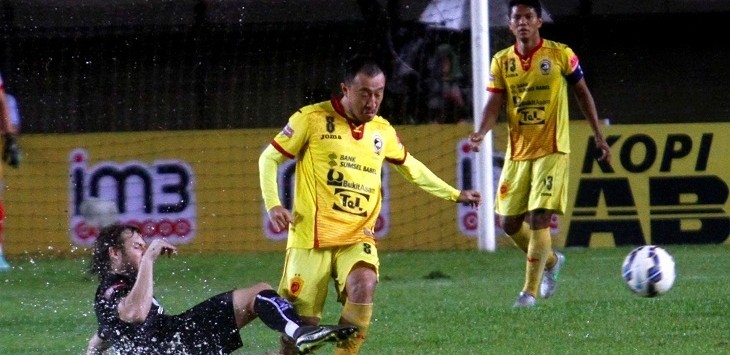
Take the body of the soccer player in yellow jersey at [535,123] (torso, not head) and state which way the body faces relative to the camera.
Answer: toward the camera

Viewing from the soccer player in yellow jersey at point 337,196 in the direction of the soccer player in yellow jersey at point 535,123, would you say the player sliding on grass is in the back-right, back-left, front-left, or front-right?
back-left

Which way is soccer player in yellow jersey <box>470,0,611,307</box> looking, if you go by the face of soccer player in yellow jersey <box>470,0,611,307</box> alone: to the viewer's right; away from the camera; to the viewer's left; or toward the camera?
toward the camera

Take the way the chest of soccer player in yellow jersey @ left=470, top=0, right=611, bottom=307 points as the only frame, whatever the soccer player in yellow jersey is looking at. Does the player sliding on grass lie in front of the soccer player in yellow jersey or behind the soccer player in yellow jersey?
in front

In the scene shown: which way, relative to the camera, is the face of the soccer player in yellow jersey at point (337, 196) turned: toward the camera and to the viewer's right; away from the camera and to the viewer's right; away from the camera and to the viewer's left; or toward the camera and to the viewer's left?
toward the camera and to the viewer's right
